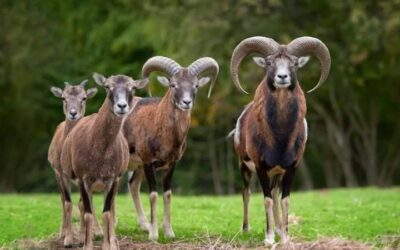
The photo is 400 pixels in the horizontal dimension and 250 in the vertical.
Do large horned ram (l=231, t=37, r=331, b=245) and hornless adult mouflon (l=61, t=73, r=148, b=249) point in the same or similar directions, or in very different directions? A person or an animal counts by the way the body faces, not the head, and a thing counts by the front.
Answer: same or similar directions

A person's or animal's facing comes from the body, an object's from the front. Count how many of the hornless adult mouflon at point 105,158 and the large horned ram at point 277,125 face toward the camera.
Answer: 2

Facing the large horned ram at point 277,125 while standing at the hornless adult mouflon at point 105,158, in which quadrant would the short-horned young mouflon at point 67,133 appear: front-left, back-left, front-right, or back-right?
back-left

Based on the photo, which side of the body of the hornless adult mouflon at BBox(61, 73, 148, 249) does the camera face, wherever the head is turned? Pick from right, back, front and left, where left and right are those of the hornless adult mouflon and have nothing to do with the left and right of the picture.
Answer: front

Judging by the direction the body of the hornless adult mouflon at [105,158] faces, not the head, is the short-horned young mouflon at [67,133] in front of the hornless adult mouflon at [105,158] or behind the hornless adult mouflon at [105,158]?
behind

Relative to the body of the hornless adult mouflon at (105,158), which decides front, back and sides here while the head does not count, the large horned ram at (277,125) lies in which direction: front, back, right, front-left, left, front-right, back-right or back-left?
left

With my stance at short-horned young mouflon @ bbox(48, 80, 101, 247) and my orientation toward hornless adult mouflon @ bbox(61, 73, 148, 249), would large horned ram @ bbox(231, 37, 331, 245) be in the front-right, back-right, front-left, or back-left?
front-left

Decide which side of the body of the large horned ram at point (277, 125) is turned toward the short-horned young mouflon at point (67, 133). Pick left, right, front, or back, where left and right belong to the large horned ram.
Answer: right

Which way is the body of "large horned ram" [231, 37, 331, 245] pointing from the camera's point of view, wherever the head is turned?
toward the camera
